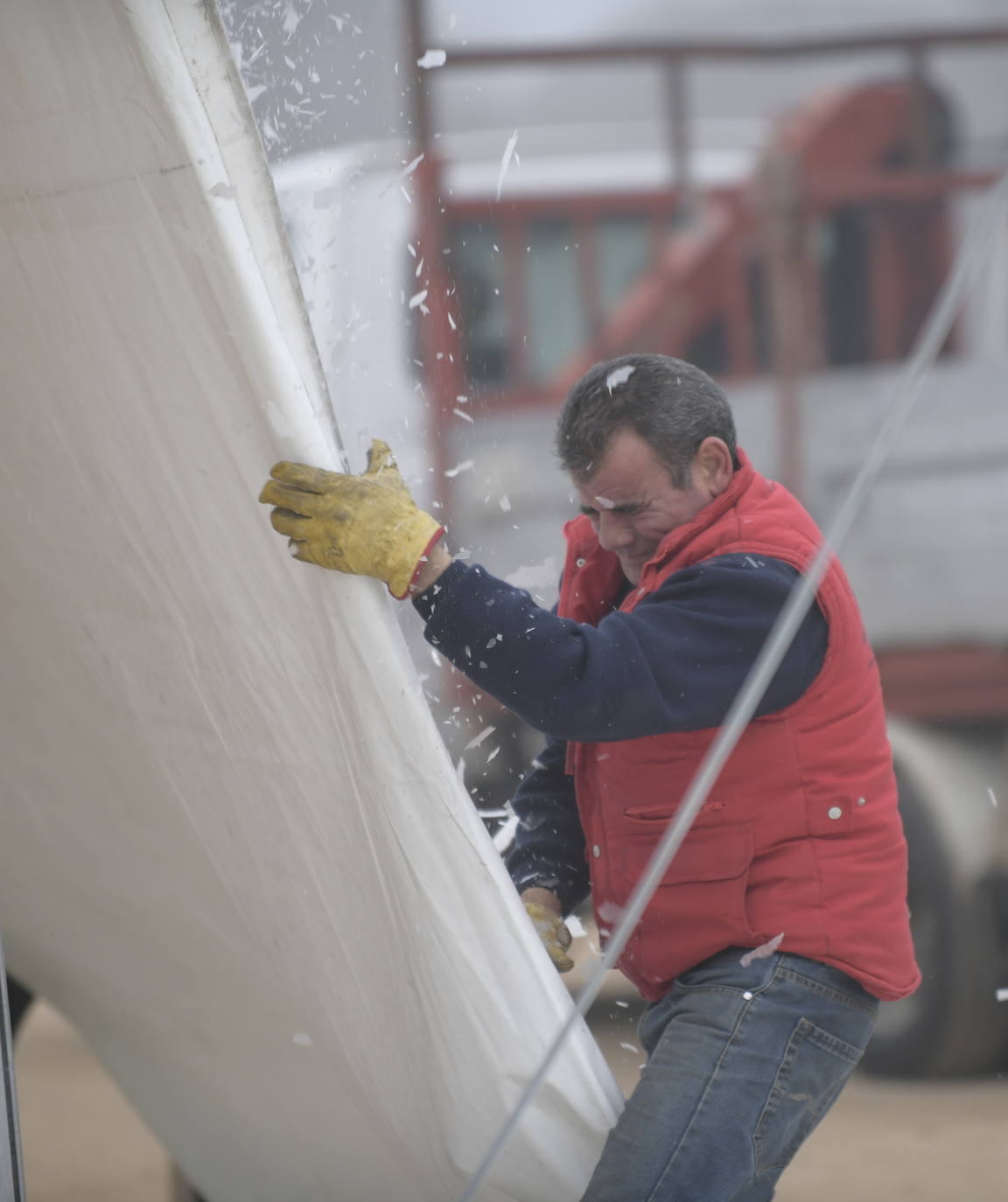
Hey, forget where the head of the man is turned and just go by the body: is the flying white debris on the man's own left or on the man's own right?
on the man's own right

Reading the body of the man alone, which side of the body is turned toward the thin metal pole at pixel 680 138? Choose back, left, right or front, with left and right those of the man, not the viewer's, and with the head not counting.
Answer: right

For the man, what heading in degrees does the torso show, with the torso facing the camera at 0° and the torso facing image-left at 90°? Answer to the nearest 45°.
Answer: approximately 90°

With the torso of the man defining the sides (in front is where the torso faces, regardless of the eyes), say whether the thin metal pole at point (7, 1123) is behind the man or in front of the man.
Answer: in front

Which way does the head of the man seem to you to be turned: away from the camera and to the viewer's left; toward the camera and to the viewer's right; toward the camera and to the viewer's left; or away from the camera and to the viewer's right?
toward the camera and to the viewer's left

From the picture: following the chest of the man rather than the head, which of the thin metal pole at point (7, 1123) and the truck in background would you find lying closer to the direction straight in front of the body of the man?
the thin metal pole
